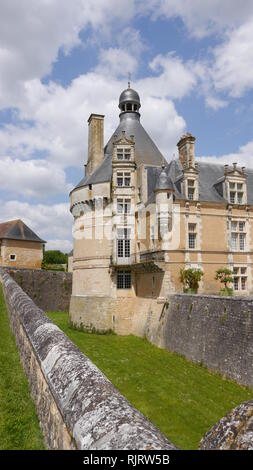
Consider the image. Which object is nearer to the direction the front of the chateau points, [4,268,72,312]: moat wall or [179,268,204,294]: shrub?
the shrub

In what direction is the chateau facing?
toward the camera

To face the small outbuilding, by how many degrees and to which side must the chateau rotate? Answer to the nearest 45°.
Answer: approximately 135° to its right

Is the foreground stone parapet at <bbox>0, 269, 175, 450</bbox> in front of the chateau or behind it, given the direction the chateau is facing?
in front

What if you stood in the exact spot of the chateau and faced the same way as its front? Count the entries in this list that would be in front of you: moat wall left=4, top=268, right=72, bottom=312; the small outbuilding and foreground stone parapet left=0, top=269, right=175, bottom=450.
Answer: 1

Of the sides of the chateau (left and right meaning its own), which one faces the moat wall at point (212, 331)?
front

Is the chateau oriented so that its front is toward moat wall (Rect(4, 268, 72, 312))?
no

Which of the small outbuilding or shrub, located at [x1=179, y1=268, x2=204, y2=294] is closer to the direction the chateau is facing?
the shrub

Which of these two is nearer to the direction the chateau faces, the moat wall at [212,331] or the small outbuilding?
the moat wall
